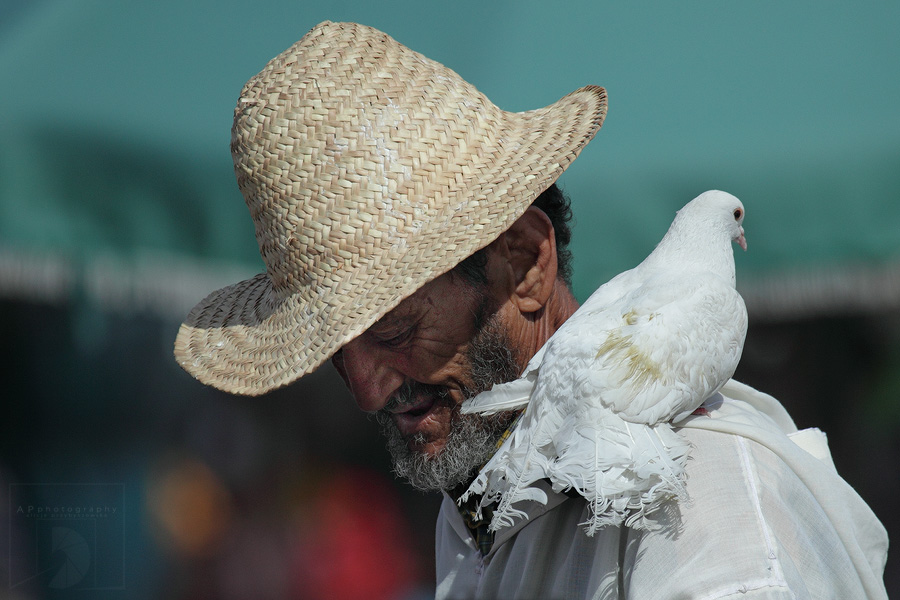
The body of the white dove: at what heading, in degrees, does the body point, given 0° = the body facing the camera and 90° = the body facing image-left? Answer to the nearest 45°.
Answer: approximately 225°
